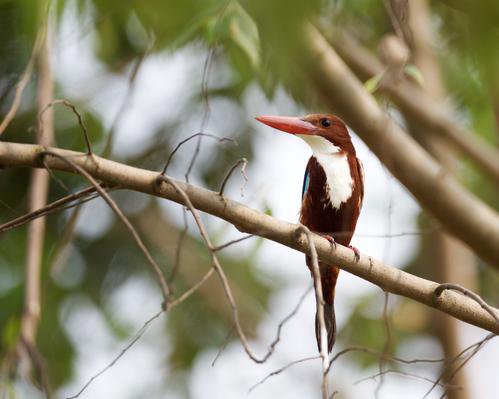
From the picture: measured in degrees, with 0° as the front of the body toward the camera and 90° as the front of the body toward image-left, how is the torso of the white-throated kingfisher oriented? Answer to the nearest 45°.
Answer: approximately 0°

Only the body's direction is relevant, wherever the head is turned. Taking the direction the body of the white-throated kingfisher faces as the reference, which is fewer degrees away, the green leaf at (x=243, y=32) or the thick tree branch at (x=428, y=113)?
the green leaf

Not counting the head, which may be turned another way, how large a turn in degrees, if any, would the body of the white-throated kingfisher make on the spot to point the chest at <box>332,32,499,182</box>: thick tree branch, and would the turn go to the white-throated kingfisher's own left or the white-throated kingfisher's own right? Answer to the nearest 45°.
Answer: approximately 135° to the white-throated kingfisher's own left
